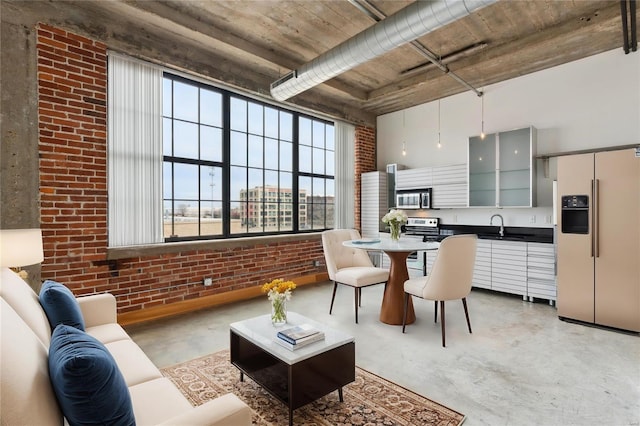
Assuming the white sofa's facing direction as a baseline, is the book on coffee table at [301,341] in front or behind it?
in front

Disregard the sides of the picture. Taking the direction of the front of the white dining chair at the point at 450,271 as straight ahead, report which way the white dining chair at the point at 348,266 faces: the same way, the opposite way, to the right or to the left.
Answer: the opposite way

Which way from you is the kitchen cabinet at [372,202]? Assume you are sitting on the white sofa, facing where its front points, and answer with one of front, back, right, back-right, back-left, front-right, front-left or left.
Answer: front-left

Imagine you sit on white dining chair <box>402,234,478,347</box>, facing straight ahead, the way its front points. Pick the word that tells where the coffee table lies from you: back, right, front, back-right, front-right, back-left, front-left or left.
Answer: left

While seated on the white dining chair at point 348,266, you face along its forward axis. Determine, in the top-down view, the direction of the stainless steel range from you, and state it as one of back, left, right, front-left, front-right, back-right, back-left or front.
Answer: left

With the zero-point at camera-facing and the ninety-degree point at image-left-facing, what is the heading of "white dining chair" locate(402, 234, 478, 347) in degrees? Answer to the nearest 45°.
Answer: approximately 135°

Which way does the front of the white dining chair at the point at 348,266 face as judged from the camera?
facing the viewer and to the right of the viewer

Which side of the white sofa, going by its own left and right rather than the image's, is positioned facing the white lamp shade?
left

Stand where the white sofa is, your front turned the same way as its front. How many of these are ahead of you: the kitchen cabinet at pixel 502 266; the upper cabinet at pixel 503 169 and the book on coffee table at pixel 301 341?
3

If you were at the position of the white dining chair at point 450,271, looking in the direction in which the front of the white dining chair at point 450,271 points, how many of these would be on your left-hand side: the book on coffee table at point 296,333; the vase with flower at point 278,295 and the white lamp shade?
3

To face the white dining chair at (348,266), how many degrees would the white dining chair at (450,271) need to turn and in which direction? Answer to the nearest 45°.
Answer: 0° — it already faces it

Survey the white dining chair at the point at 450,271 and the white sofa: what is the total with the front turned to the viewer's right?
1

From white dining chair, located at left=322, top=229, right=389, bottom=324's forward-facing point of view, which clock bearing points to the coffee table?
The coffee table is roughly at 2 o'clock from the white dining chair.

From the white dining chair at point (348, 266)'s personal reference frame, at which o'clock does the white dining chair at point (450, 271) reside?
the white dining chair at point (450, 271) is roughly at 12 o'clock from the white dining chair at point (348, 266).

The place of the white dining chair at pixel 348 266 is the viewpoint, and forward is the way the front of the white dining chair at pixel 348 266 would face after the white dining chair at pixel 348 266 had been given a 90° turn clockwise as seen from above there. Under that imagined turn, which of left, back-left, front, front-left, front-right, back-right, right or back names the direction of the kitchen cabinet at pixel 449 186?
back

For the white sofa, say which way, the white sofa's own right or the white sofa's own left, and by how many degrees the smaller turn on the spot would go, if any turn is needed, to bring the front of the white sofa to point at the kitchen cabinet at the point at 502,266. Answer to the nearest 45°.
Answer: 0° — it already faces it

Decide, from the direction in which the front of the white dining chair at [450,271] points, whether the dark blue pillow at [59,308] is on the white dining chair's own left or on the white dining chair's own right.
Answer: on the white dining chair's own left

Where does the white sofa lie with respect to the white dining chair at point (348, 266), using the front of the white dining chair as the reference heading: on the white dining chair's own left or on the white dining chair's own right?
on the white dining chair's own right

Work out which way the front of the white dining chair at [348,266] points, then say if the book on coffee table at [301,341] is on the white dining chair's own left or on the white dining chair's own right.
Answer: on the white dining chair's own right

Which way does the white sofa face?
to the viewer's right
